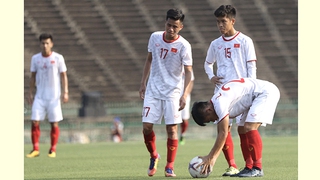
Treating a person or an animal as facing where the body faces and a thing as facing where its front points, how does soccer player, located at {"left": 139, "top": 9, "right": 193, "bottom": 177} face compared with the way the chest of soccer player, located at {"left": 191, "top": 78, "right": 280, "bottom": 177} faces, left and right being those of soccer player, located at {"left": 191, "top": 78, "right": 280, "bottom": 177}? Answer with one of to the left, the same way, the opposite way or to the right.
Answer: to the left

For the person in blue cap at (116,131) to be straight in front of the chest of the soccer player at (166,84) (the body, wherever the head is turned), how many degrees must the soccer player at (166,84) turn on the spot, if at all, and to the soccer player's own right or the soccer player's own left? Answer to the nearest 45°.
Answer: approximately 180°

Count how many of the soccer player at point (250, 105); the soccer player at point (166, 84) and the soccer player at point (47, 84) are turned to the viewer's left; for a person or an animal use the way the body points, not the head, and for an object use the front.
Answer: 1

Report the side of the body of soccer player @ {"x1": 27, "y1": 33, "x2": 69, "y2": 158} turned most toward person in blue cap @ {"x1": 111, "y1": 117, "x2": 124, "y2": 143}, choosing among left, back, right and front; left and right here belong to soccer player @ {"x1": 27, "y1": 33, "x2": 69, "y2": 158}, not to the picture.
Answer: back

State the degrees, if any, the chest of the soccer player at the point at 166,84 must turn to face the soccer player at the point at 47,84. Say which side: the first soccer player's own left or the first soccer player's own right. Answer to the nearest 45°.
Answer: approximately 135° to the first soccer player's own right

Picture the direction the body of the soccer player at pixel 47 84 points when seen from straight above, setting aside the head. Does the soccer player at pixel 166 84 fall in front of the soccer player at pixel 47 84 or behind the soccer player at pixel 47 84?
in front

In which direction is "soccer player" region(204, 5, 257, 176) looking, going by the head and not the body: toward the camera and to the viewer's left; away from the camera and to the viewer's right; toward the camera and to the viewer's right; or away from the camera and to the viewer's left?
toward the camera and to the viewer's left

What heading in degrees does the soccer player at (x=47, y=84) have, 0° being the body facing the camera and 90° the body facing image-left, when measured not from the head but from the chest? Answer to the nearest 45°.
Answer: approximately 0°

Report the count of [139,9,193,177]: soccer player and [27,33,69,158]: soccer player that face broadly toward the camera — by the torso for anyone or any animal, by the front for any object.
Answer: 2

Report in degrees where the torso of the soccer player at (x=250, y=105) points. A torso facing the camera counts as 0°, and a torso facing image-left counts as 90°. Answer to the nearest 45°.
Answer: approximately 90°

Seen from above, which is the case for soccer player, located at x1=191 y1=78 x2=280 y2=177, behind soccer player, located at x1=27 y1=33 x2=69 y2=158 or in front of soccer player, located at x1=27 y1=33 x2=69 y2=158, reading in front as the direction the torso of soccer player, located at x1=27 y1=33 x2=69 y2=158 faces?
in front
